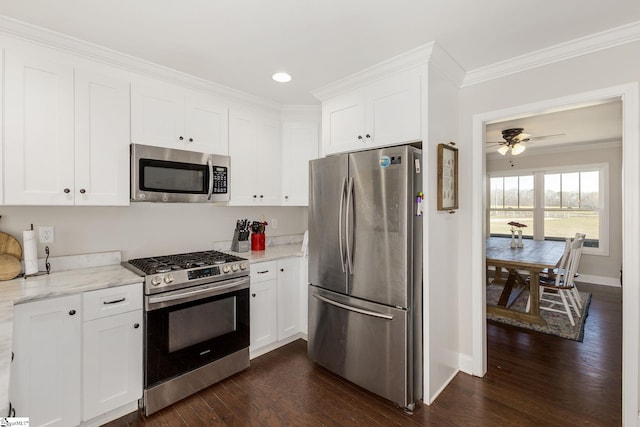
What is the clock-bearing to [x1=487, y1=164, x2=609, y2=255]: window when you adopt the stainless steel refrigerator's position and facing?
The window is roughly at 6 o'clock from the stainless steel refrigerator.

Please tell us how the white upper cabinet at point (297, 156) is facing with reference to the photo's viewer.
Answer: facing the viewer

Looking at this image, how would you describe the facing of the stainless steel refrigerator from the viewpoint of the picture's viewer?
facing the viewer and to the left of the viewer

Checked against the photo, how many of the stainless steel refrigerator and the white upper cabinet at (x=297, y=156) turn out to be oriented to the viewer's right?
0

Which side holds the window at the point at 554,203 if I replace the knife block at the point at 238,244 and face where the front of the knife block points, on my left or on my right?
on my left

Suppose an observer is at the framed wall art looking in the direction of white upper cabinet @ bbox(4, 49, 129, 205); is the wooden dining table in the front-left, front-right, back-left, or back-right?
back-right

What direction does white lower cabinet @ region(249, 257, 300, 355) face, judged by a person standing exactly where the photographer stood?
facing the viewer and to the right of the viewer
